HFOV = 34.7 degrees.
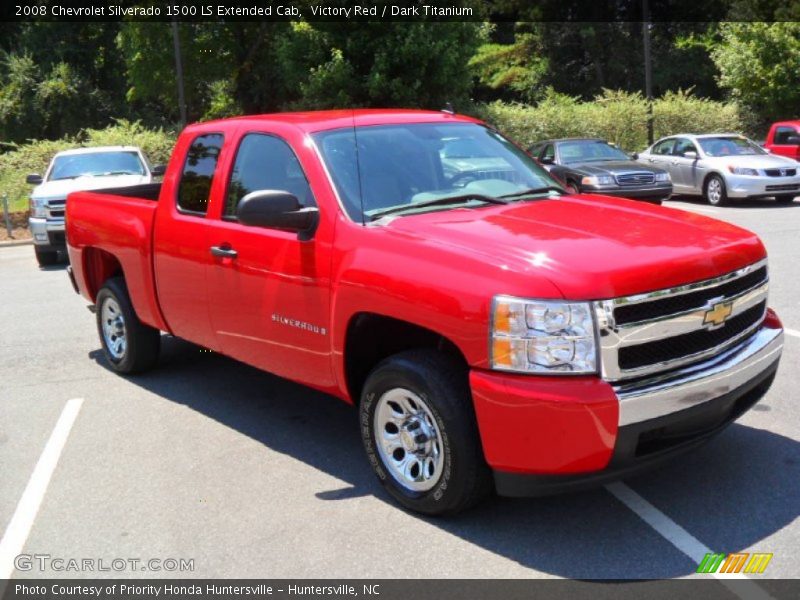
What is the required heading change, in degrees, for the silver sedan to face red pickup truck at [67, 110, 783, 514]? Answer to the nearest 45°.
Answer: approximately 45° to its right

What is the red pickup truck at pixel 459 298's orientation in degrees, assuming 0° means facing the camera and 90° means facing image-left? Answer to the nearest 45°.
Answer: approximately 315°

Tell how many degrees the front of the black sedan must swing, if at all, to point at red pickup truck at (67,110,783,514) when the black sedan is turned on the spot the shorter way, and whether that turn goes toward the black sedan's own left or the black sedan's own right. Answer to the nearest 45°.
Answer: approximately 45° to the black sedan's own right

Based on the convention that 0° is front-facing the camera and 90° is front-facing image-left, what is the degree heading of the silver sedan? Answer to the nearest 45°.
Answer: approximately 315°

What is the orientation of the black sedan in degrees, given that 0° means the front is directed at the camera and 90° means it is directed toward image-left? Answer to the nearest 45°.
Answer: approximately 315°

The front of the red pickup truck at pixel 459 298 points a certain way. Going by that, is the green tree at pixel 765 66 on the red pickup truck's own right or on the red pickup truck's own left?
on the red pickup truck's own left
